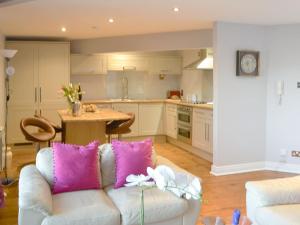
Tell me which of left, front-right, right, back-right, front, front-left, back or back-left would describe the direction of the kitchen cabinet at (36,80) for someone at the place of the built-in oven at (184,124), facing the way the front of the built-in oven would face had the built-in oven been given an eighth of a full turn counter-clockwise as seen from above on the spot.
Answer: right

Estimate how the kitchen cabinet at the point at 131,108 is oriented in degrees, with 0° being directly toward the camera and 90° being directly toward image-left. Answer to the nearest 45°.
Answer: approximately 0°

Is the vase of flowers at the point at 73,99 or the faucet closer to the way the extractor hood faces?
the vase of flowers

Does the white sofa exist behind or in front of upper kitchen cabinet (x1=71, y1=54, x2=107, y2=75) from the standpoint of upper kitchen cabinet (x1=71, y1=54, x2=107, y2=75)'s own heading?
in front

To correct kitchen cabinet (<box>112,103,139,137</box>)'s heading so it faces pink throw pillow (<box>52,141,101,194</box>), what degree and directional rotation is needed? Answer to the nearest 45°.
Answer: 0° — it already faces it

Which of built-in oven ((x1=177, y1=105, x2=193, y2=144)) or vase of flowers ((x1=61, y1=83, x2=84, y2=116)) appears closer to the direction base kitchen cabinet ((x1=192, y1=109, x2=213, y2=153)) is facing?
the vase of flowers

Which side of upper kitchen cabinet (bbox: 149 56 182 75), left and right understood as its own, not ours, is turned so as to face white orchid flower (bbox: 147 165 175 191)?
front

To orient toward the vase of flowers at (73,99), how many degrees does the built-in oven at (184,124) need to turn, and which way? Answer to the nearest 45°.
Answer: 0° — it already faces it

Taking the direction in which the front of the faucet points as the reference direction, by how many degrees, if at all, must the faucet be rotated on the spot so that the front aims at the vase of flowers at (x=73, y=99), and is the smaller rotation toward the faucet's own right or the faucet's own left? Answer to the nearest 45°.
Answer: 0° — it already faces it

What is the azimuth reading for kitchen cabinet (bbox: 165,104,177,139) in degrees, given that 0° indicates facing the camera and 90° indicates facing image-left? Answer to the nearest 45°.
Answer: approximately 45°

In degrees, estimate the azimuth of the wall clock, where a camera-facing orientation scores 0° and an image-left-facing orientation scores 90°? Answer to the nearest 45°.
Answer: approximately 315°
